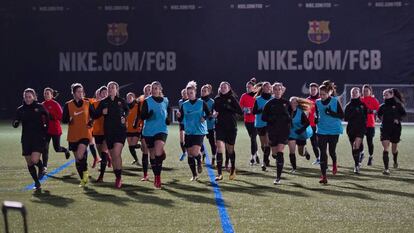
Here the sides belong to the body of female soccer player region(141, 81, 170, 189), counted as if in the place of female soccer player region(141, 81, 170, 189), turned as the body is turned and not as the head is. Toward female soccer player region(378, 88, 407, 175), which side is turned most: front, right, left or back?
left

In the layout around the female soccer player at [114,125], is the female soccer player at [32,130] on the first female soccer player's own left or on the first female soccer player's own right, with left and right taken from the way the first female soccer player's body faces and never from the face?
on the first female soccer player's own right

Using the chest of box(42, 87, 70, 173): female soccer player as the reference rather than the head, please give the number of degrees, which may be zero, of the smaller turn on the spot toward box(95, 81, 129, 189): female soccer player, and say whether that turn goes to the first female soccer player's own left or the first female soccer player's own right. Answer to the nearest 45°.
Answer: approximately 90° to the first female soccer player's own left

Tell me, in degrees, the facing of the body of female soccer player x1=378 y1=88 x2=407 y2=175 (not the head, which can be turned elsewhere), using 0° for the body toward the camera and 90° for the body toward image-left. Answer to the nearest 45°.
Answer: approximately 0°

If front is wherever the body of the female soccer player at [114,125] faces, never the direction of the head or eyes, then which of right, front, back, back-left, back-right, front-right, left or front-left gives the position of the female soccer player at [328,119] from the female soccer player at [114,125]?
left

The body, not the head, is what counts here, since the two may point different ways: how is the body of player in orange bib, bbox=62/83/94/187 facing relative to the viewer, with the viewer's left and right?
facing the viewer

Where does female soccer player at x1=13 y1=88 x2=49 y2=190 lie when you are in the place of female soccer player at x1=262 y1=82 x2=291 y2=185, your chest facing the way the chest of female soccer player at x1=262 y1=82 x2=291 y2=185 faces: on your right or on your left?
on your right

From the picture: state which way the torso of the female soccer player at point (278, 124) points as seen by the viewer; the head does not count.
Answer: toward the camera

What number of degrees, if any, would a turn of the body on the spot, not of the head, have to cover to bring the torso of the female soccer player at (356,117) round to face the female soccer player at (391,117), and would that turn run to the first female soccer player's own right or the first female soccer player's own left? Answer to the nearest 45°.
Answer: approximately 135° to the first female soccer player's own left

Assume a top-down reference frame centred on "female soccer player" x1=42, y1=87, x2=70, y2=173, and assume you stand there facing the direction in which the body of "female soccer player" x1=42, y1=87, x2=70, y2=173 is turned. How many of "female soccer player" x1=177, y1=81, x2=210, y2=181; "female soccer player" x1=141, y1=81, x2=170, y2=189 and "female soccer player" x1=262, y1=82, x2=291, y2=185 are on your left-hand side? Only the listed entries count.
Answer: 3

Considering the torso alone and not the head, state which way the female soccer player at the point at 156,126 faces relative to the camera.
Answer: toward the camera

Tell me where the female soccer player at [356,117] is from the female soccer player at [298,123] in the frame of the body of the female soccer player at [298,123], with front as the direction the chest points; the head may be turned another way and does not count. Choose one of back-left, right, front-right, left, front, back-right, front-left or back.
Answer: back-left

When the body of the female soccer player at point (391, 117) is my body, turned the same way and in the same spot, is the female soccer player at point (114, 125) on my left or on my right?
on my right
